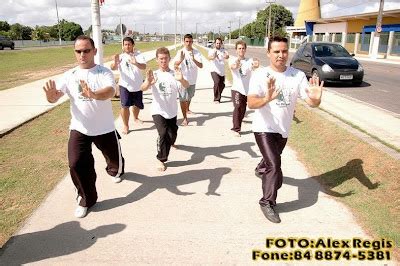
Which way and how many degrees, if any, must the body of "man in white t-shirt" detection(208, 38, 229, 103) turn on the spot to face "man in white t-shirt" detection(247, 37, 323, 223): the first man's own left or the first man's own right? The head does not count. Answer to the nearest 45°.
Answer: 0° — they already face them

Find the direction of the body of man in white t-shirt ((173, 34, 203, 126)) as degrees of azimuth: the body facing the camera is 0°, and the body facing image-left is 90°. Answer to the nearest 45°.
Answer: approximately 0°

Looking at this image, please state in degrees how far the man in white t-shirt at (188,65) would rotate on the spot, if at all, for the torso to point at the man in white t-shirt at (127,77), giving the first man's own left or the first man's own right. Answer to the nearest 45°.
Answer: approximately 45° to the first man's own right

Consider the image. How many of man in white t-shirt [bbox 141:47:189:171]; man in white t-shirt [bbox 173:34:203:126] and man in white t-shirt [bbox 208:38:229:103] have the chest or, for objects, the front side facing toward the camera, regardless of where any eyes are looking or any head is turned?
3

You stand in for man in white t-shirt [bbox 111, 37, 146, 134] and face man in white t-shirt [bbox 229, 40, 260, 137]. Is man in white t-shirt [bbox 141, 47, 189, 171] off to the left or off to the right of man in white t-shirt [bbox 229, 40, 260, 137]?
right

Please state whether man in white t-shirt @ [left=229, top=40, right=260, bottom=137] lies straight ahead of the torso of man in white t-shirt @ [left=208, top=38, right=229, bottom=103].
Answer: yes

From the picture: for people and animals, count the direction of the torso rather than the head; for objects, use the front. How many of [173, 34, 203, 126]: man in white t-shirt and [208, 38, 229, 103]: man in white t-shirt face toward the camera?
2

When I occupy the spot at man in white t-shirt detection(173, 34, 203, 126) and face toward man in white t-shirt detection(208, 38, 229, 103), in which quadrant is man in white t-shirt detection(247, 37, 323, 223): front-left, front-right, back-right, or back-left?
back-right

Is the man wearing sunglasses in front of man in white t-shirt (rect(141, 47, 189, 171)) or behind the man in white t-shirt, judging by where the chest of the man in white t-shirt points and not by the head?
in front
